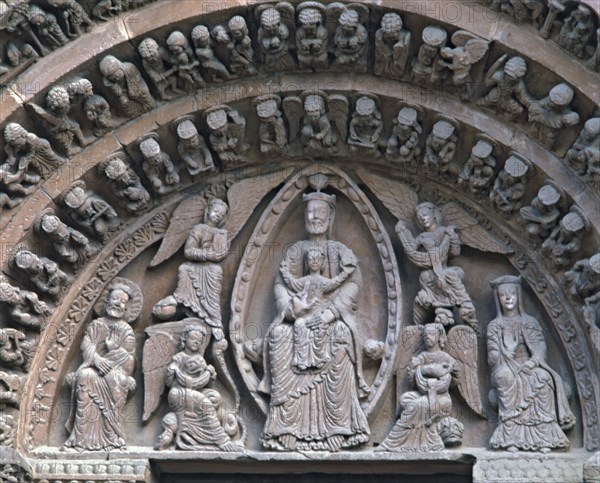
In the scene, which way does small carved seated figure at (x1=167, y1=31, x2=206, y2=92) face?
toward the camera

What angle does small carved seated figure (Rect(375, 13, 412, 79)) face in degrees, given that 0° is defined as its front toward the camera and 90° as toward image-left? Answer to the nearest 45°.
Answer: approximately 0°

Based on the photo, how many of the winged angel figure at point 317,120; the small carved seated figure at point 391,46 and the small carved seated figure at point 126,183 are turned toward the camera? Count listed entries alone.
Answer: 3

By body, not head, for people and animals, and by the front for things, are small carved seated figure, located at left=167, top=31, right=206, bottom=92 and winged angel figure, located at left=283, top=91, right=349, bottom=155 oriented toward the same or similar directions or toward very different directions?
same or similar directions

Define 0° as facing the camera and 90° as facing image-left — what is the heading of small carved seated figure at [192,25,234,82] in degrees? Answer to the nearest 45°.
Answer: approximately 315°

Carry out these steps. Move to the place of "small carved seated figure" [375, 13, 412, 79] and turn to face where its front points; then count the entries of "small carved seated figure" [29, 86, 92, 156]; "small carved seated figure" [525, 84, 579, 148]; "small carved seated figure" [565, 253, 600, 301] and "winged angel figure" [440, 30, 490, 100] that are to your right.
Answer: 1

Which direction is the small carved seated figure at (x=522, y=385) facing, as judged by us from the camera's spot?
facing the viewer

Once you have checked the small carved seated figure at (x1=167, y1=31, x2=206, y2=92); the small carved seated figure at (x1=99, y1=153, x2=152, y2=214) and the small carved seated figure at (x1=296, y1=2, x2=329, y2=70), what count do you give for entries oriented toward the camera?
3

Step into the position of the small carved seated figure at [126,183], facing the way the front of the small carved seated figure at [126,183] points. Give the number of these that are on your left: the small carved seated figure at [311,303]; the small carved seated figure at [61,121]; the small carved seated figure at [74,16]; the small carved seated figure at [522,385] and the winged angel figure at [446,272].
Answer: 3

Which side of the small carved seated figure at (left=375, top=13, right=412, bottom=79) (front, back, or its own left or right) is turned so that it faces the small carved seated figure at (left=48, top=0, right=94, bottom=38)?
right

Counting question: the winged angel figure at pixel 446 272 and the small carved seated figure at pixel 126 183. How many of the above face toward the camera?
2

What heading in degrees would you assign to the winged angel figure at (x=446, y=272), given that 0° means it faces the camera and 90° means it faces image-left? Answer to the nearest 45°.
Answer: approximately 0°
